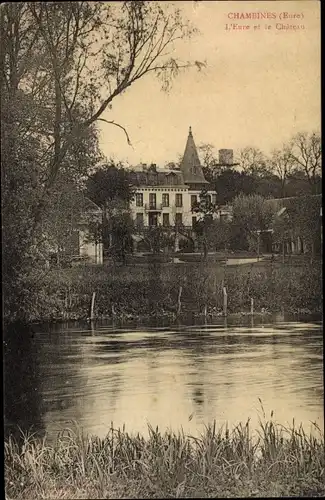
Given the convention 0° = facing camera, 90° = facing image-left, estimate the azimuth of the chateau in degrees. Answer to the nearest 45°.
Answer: approximately 0°
